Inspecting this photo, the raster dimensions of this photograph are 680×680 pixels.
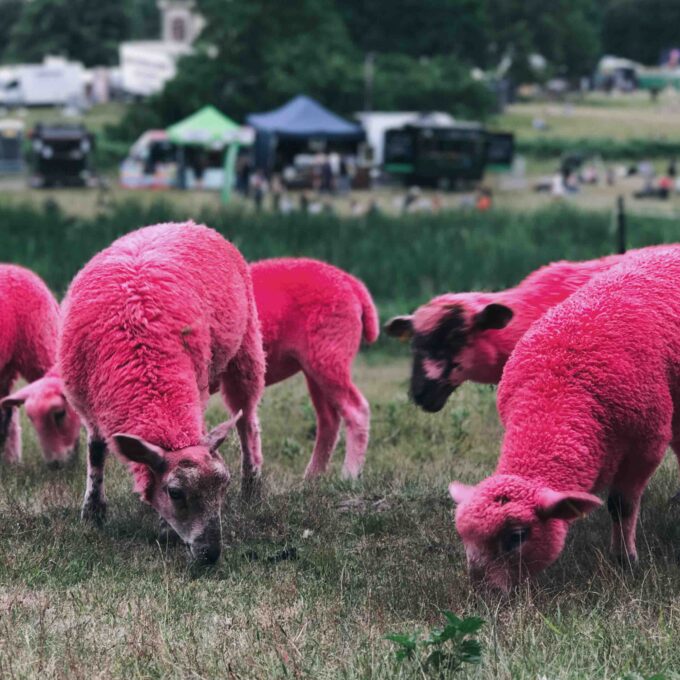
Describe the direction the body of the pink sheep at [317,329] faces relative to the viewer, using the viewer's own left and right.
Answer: facing to the left of the viewer

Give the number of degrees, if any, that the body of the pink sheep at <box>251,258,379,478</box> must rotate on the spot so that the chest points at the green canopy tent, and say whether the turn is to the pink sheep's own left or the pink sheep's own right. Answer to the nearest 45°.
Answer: approximately 90° to the pink sheep's own right

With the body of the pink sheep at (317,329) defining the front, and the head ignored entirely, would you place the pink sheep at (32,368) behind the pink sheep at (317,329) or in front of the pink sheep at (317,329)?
in front

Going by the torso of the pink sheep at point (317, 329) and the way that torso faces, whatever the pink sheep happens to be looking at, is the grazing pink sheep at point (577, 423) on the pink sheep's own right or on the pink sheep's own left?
on the pink sheep's own left

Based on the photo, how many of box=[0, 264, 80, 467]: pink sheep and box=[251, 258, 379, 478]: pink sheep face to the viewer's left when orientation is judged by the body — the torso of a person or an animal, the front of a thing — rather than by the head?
1

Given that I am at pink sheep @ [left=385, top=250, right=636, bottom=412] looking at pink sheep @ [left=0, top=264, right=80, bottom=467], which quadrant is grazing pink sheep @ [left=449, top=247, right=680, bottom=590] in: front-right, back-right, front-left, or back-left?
back-left

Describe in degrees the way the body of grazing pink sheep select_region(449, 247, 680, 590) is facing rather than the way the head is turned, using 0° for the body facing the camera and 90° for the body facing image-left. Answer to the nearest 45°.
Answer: approximately 45°

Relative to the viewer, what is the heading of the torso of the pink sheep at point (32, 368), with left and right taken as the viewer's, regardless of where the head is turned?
facing to the right of the viewer

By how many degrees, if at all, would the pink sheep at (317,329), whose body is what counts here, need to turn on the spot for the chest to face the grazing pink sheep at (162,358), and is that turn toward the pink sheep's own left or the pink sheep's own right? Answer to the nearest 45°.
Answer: approximately 90° to the pink sheep's own left
